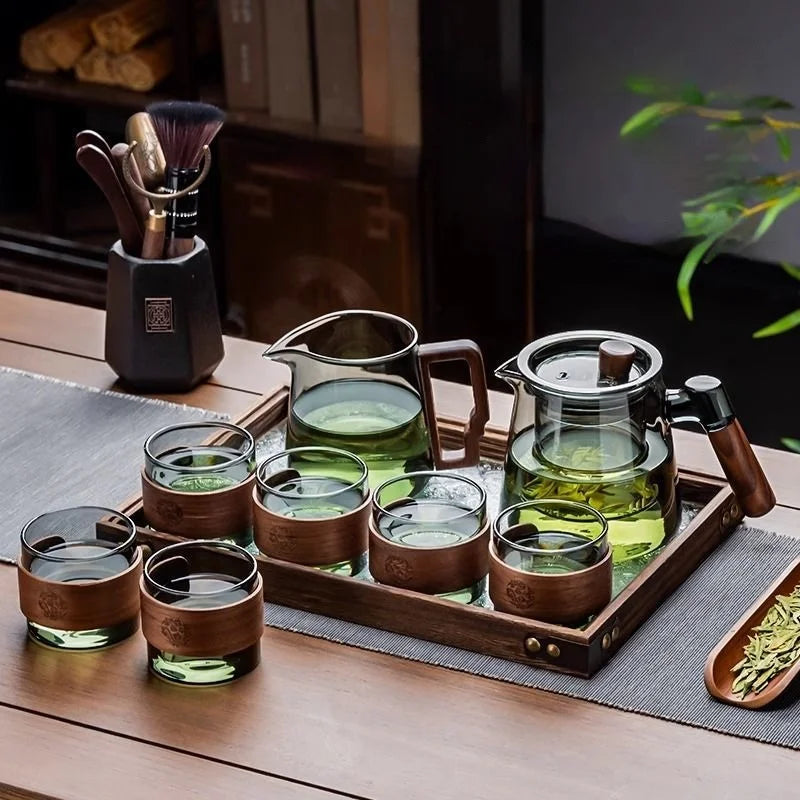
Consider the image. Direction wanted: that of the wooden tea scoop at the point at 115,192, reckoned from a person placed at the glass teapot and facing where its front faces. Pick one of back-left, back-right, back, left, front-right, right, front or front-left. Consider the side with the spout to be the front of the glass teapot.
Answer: front-right

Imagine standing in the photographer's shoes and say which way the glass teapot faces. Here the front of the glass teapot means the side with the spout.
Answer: facing to the left of the viewer

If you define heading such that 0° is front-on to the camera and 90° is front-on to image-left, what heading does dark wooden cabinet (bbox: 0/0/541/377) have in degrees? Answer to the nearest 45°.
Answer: approximately 45°

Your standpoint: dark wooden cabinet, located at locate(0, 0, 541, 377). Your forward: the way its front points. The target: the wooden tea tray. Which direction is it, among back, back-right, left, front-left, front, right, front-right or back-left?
front-left

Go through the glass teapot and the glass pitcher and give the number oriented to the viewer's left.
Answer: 2

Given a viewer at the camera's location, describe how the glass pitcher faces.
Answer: facing to the left of the viewer

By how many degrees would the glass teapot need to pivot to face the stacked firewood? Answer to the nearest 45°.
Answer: approximately 45° to its right

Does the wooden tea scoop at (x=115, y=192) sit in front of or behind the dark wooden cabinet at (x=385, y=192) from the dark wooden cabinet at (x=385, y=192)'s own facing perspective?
in front

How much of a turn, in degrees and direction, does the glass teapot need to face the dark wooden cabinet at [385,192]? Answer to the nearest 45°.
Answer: approximately 90° to its right
